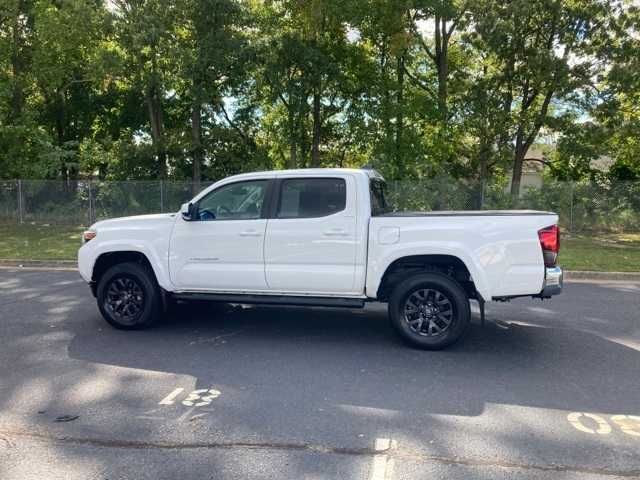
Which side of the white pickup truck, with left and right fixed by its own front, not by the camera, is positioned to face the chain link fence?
right

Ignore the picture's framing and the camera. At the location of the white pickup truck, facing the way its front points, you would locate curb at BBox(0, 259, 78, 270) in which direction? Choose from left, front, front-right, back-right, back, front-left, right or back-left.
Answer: front-right

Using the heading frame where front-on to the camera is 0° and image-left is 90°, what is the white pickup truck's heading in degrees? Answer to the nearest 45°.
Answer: approximately 90°

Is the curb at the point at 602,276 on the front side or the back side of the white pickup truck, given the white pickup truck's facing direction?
on the back side

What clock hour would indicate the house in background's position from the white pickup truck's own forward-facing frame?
The house in background is roughly at 4 o'clock from the white pickup truck.
